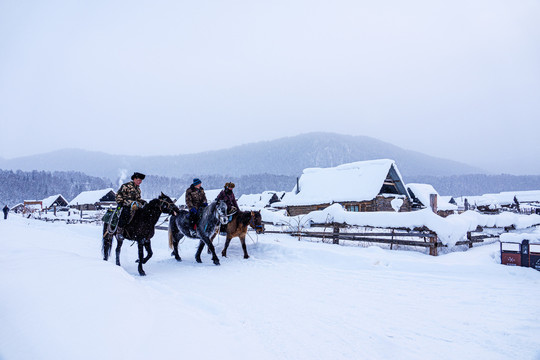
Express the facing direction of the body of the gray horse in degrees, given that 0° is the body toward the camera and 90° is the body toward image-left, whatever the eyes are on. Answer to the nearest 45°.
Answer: approximately 315°

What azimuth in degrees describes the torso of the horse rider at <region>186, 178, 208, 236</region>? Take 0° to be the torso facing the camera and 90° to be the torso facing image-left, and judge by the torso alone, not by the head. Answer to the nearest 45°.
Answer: approximately 315°

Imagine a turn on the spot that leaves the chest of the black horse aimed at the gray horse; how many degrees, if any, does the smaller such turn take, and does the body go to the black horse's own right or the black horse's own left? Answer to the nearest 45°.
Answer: approximately 90° to the black horse's own left

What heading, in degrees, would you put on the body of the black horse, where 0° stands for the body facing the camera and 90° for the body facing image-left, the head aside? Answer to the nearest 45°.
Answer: approximately 315°

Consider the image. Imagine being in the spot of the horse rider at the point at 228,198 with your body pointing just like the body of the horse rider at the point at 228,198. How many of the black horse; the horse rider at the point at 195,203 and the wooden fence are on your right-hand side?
2

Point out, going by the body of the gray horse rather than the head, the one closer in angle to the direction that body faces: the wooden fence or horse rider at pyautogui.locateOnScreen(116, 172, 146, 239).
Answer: the wooden fence

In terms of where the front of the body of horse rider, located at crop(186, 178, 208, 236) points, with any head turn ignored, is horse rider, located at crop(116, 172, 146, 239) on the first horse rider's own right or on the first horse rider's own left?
on the first horse rider's own right

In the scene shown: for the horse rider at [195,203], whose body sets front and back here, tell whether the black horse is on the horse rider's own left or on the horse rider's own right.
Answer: on the horse rider's own right

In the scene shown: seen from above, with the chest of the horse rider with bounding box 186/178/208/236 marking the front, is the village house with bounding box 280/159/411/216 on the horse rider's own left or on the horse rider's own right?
on the horse rider's own left

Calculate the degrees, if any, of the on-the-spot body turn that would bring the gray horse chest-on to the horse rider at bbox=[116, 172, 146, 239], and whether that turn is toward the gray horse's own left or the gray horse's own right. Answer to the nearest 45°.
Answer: approximately 90° to the gray horse's own right
